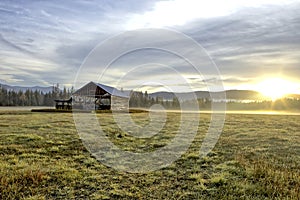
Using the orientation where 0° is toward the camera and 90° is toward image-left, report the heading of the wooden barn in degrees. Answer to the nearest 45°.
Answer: approximately 45°
